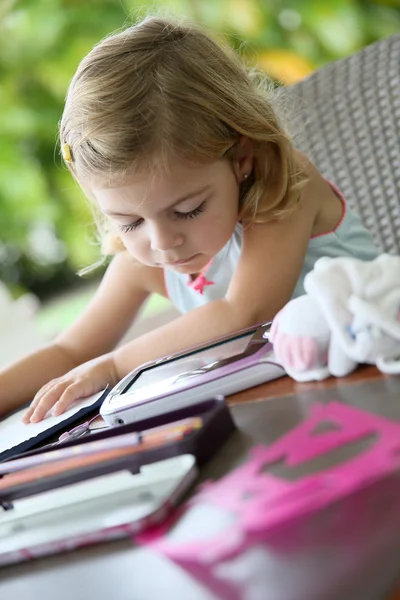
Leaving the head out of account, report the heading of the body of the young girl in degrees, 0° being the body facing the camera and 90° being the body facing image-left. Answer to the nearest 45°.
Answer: approximately 45°

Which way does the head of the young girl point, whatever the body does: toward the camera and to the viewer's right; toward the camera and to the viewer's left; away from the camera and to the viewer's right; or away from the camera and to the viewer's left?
toward the camera and to the viewer's left
